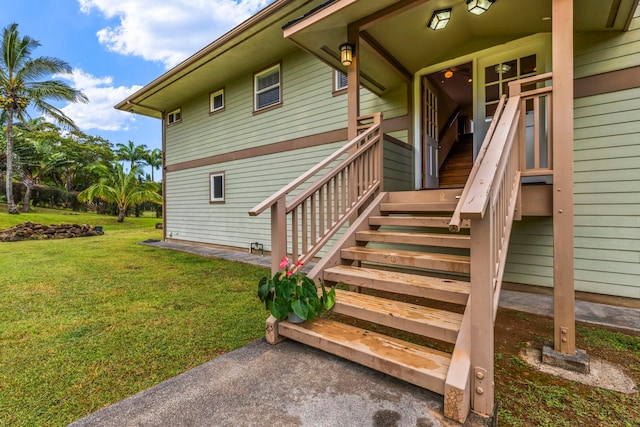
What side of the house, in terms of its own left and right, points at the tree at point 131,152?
right

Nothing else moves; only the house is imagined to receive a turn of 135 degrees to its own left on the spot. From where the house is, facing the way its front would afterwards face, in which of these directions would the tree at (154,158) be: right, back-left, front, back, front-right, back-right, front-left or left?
back-left

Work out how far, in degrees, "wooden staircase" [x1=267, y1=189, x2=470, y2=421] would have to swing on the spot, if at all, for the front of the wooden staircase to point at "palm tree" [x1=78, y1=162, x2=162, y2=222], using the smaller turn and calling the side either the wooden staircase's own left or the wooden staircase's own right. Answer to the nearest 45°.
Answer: approximately 90° to the wooden staircase's own right

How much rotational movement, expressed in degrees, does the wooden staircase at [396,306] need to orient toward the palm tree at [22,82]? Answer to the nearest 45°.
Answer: approximately 90° to its right

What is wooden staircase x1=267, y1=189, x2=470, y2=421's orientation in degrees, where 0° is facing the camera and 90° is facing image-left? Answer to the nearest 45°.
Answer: approximately 45°

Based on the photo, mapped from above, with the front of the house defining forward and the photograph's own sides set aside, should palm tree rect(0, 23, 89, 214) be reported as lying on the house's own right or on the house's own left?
on the house's own right

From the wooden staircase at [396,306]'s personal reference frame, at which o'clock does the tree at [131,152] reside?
The tree is roughly at 3 o'clock from the wooden staircase.

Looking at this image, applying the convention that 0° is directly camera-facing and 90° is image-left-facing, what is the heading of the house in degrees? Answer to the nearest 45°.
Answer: approximately 45°
